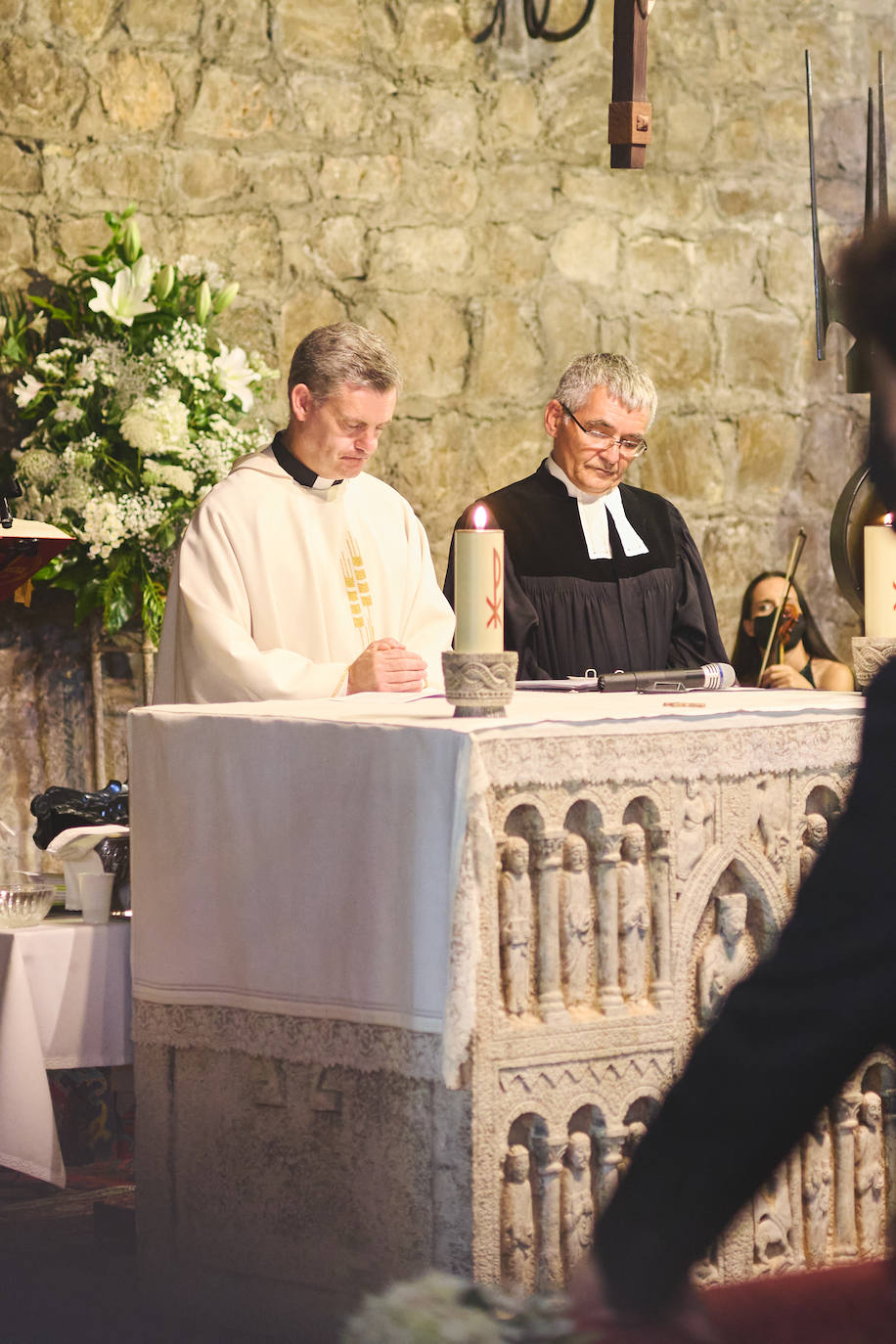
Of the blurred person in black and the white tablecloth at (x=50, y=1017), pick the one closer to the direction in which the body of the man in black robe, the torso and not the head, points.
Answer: the blurred person in black

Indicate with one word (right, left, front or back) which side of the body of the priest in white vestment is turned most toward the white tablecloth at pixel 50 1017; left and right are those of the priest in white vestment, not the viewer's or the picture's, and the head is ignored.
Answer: right

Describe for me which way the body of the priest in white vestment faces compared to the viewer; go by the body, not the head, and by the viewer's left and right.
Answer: facing the viewer and to the right of the viewer

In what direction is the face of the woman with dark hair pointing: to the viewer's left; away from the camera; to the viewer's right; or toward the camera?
toward the camera

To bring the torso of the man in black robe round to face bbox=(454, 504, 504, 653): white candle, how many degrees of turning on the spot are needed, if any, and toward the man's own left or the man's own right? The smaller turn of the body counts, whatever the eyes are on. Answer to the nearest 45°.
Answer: approximately 45° to the man's own right

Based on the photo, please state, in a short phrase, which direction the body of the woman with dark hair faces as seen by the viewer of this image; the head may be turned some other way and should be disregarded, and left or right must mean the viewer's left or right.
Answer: facing the viewer and to the left of the viewer

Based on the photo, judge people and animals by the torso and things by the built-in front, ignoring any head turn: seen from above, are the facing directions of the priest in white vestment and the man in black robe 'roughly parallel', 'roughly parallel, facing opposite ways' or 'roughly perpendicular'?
roughly parallel

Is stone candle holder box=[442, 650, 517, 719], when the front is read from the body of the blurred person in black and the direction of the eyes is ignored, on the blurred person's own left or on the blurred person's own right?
on the blurred person's own left

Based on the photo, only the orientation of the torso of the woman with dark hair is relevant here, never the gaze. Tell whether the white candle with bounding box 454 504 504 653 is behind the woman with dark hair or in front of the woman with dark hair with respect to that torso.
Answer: in front

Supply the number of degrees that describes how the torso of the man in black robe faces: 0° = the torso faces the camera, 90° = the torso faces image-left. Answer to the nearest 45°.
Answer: approximately 315°
